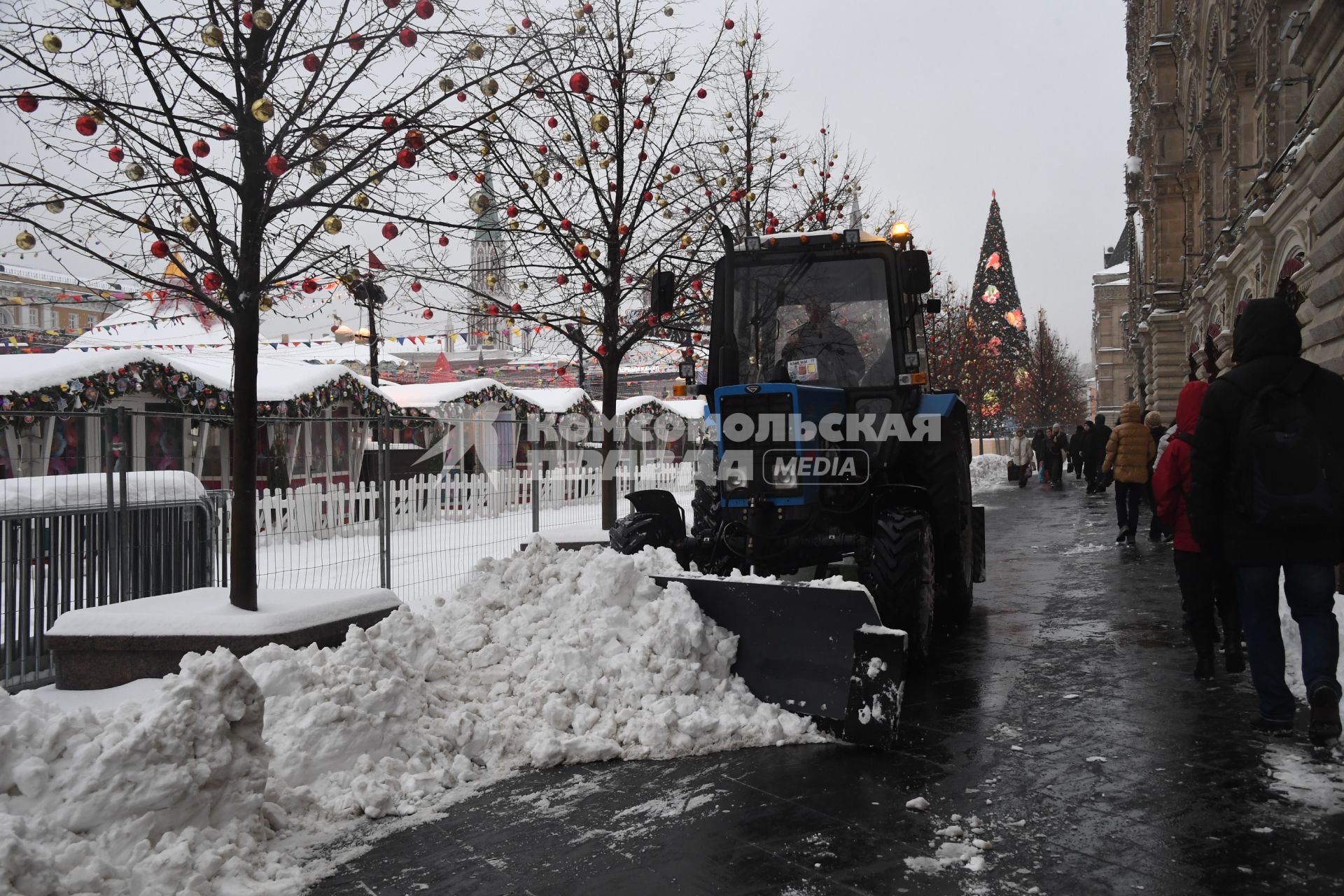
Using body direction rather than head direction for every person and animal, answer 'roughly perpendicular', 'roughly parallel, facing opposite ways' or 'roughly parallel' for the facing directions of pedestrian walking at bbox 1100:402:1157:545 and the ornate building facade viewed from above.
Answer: roughly perpendicular

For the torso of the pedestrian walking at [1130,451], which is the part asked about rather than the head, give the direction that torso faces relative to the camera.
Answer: away from the camera

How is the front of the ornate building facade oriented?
to the viewer's left

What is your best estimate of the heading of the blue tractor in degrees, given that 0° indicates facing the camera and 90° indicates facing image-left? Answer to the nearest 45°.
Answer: approximately 0°

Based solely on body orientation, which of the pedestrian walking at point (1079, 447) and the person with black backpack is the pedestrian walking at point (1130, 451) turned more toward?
the pedestrian walking

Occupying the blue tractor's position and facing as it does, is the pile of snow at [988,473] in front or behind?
behind

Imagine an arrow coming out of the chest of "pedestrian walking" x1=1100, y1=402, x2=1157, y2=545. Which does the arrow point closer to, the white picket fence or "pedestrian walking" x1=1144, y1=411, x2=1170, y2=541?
the pedestrian walking

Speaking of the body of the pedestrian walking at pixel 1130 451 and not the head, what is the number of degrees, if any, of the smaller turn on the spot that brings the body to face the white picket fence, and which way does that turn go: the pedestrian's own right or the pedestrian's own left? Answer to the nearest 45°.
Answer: approximately 135° to the pedestrian's own left

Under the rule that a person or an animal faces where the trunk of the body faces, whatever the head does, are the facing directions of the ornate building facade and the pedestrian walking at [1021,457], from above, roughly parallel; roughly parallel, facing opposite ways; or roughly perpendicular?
roughly perpendicular

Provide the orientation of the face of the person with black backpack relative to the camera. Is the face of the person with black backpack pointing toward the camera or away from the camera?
away from the camera

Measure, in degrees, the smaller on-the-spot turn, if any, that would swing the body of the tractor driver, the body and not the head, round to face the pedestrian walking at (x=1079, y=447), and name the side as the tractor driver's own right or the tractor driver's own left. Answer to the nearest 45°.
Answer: approximately 180°
